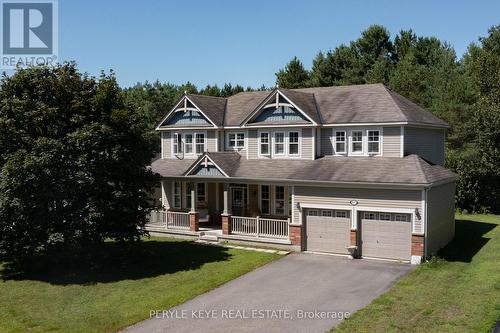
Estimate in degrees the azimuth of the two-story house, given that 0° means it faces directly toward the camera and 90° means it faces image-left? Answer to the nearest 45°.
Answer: approximately 45°
